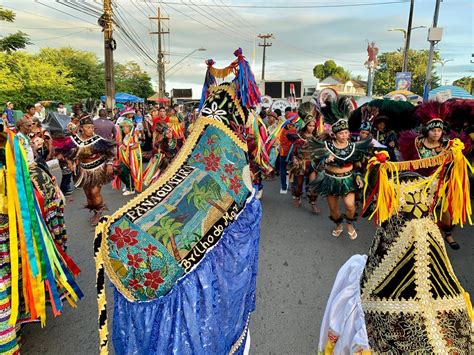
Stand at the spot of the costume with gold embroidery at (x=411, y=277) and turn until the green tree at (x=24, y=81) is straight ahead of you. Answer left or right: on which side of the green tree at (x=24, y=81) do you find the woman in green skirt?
right

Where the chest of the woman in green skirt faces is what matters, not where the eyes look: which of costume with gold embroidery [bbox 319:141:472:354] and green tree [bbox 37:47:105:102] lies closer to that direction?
the costume with gold embroidery

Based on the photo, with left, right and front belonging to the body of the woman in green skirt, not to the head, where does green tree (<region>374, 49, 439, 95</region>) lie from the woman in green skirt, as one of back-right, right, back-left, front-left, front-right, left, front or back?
back

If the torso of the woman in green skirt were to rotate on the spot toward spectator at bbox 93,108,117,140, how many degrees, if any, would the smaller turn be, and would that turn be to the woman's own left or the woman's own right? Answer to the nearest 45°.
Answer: approximately 90° to the woman's own right

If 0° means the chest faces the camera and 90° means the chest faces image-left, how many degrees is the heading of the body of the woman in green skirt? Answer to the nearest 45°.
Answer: approximately 0°

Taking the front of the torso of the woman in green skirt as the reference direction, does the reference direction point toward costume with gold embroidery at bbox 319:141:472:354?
yes

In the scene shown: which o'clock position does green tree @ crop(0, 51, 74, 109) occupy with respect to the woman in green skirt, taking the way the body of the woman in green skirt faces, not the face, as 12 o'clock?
The green tree is roughly at 4 o'clock from the woman in green skirt.

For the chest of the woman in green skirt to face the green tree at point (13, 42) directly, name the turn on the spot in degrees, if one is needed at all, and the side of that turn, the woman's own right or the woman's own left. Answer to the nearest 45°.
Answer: approximately 135° to the woman's own right
